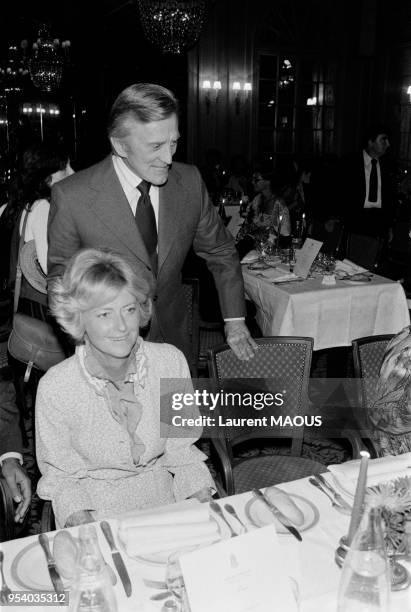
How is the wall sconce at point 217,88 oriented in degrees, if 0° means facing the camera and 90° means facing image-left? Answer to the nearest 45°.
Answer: approximately 0°

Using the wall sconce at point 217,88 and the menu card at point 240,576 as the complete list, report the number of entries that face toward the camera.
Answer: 2

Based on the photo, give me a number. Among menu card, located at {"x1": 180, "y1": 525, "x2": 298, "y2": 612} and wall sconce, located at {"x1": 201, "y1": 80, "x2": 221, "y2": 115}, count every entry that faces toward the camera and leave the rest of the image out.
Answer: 2

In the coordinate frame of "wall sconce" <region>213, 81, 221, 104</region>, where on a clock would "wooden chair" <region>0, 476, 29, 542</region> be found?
The wooden chair is roughly at 12 o'clock from the wall sconce.

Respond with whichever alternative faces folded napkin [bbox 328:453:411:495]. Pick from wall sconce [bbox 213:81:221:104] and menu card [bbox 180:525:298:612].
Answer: the wall sconce

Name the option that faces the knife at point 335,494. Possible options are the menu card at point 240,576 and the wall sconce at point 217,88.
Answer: the wall sconce

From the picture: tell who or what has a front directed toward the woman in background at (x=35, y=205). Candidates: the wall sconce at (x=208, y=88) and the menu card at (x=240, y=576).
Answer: the wall sconce
